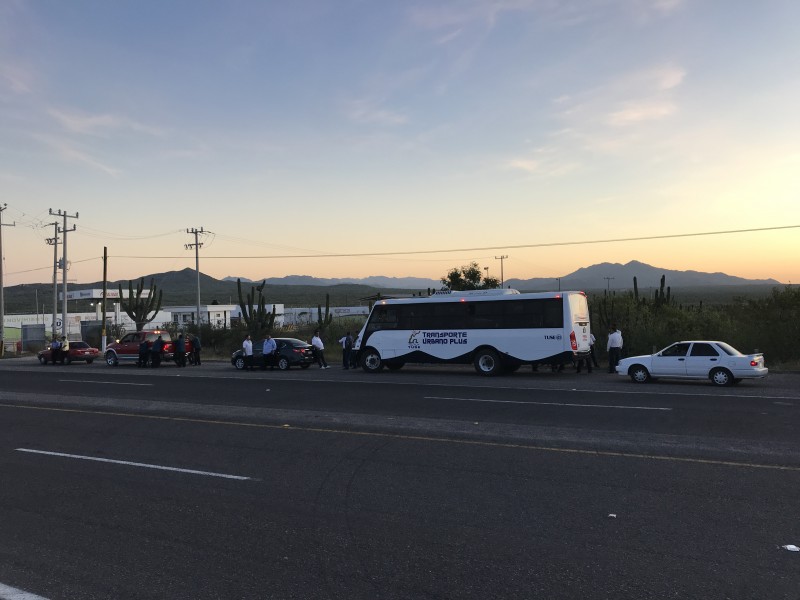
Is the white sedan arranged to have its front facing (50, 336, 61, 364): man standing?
yes

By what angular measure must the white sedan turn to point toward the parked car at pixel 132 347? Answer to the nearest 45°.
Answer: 0° — it already faces it

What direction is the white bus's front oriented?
to the viewer's left

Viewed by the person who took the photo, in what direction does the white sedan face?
facing to the left of the viewer

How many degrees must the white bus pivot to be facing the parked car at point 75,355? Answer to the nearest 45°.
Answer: approximately 45° to its right

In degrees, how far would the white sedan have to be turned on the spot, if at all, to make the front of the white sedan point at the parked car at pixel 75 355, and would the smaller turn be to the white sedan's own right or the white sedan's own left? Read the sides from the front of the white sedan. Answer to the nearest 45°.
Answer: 0° — it already faces it

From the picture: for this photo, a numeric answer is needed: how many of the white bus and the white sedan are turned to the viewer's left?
2
